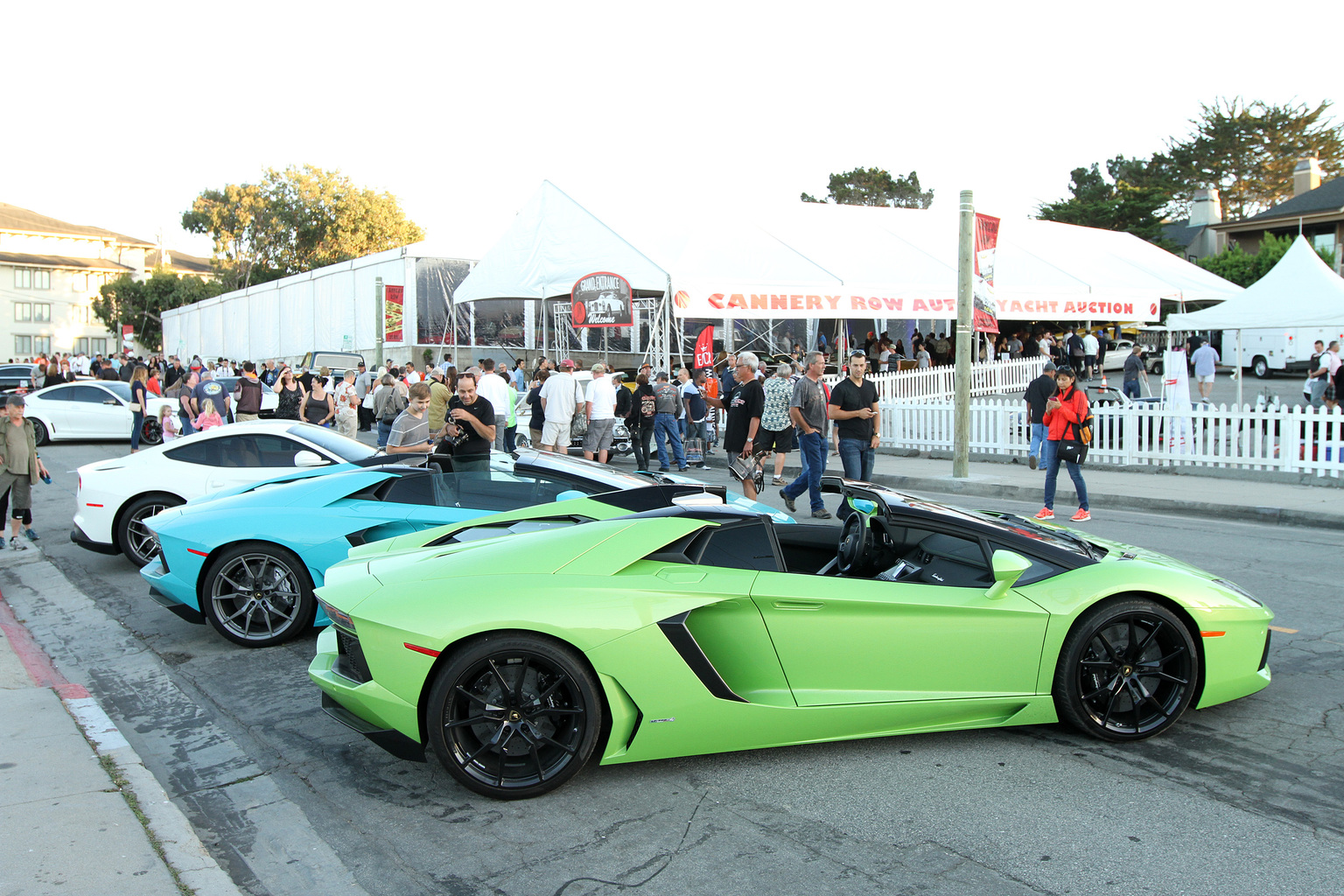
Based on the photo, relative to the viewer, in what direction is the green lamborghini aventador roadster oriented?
to the viewer's right

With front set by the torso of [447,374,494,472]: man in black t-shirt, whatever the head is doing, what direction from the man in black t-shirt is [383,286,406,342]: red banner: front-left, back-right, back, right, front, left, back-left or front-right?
back-right

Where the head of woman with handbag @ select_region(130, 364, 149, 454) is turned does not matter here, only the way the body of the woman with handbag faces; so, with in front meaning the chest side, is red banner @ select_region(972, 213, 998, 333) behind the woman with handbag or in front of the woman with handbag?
in front

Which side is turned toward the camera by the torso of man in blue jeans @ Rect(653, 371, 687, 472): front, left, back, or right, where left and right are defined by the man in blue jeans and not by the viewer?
back

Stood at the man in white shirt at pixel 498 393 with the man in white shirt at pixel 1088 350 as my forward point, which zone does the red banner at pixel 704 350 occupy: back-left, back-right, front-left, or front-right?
front-left

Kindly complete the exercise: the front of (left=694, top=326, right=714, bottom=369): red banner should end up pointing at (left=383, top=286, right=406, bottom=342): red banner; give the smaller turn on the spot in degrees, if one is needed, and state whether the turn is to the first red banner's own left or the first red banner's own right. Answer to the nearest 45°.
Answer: approximately 135° to the first red banner's own right

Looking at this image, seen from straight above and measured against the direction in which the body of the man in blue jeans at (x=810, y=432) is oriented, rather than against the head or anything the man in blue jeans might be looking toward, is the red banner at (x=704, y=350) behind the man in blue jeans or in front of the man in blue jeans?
behind

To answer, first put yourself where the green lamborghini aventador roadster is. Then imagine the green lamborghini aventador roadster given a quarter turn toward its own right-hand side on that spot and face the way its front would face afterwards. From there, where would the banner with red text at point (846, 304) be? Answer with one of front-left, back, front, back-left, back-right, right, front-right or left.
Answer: back

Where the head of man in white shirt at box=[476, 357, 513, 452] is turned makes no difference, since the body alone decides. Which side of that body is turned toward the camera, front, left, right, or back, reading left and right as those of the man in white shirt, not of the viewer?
back

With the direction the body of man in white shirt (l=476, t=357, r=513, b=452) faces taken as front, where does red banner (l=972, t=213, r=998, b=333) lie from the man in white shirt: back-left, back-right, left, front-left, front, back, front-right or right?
right

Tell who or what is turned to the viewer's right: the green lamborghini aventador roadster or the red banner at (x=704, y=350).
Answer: the green lamborghini aventador roadster

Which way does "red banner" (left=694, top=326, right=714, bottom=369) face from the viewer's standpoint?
toward the camera
